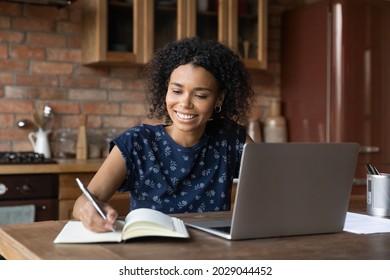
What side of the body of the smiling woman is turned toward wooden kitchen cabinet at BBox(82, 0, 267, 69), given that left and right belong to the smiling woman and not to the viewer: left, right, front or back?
back

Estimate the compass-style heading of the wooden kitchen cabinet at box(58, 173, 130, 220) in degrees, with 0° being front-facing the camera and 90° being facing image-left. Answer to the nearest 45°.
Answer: approximately 0°

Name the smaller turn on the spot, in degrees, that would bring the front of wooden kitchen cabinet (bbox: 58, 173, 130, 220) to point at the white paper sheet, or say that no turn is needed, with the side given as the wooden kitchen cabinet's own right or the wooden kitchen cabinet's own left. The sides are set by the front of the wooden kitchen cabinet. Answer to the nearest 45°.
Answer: approximately 45° to the wooden kitchen cabinet's own left

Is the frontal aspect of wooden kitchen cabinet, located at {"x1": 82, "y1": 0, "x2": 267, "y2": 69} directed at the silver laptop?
yes

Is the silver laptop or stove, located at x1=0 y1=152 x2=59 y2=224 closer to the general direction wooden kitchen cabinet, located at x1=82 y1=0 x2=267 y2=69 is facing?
the silver laptop

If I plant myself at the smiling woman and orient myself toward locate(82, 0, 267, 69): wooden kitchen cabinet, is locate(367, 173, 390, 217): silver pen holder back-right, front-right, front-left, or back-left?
back-right

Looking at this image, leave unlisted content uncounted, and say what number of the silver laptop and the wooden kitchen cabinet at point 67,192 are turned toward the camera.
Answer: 1

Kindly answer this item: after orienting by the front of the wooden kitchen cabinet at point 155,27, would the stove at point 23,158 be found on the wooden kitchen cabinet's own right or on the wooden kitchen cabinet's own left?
on the wooden kitchen cabinet's own right
